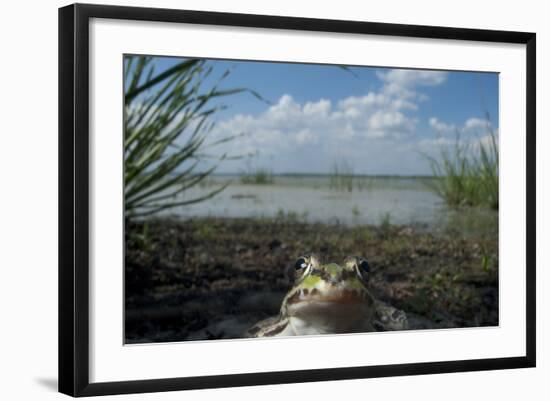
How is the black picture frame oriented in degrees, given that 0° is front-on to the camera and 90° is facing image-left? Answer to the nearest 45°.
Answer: approximately 315°
